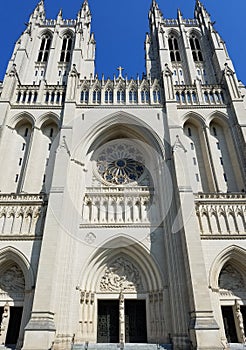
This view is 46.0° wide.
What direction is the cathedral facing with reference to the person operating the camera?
facing the viewer
